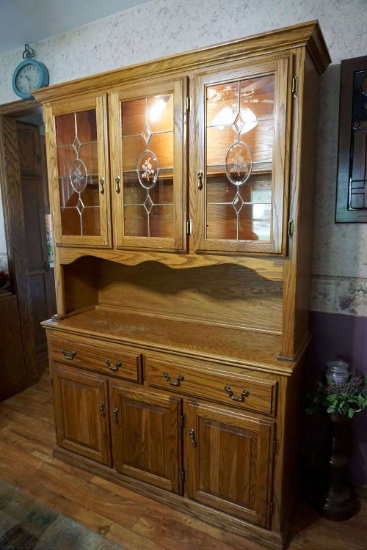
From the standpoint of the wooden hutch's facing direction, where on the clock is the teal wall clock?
The teal wall clock is roughly at 3 o'clock from the wooden hutch.

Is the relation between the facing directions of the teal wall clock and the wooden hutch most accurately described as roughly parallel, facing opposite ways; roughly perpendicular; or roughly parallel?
roughly parallel

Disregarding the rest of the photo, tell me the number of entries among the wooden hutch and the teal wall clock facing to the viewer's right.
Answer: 0

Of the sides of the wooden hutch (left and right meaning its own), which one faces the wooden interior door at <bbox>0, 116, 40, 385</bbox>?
right

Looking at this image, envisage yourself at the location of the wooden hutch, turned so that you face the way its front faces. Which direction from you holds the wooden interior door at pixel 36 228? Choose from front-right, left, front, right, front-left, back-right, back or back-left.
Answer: right

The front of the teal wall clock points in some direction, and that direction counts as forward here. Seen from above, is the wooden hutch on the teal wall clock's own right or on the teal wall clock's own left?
on the teal wall clock's own left

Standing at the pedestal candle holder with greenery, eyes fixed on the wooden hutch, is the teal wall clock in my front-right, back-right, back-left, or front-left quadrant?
front-right

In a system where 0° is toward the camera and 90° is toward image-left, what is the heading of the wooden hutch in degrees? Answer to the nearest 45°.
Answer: approximately 45°

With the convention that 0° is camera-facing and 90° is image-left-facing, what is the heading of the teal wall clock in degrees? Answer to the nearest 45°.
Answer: approximately 45°

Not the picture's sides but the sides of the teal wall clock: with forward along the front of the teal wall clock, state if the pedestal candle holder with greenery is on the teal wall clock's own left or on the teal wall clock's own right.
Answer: on the teal wall clock's own left
